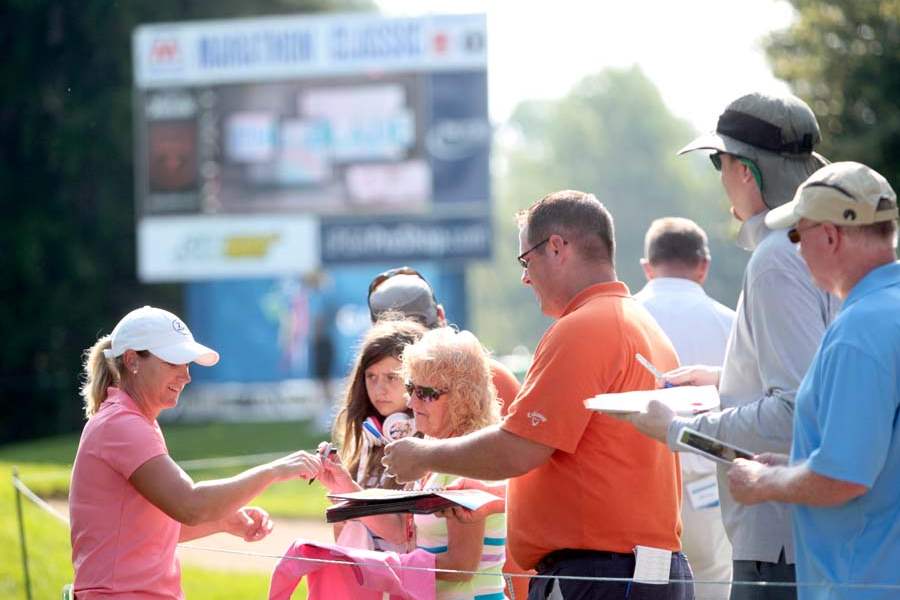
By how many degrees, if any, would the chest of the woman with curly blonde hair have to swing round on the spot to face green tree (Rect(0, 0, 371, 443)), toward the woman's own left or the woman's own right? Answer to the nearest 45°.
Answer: approximately 90° to the woman's own right

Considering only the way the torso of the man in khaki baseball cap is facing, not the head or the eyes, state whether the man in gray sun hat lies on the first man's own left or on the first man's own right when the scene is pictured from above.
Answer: on the first man's own right

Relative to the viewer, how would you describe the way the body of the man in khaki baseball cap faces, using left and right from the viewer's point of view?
facing to the left of the viewer

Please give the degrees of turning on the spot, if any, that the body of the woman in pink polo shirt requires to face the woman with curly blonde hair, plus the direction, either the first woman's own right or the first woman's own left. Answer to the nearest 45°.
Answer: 0° — they already face them

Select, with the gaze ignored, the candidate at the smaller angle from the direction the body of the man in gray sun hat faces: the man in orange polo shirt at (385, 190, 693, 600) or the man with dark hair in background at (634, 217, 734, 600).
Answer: the man in orange polo shirt

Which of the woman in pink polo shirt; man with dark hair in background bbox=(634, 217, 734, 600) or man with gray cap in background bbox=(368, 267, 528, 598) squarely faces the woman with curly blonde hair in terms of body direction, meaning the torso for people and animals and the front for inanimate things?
the woman in pink polo shirt

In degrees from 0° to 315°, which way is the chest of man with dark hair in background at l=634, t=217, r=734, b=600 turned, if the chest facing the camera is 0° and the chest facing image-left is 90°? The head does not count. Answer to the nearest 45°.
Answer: approximately 180°

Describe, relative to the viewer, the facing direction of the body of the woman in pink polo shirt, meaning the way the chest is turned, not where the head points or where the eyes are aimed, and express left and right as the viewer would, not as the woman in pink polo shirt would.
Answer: facing to the right of the viewer

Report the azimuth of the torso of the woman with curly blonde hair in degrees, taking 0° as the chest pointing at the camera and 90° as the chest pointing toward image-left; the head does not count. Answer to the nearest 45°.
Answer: approximately 90°

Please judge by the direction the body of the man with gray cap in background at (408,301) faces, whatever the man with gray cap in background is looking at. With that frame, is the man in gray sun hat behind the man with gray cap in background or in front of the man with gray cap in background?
behind
